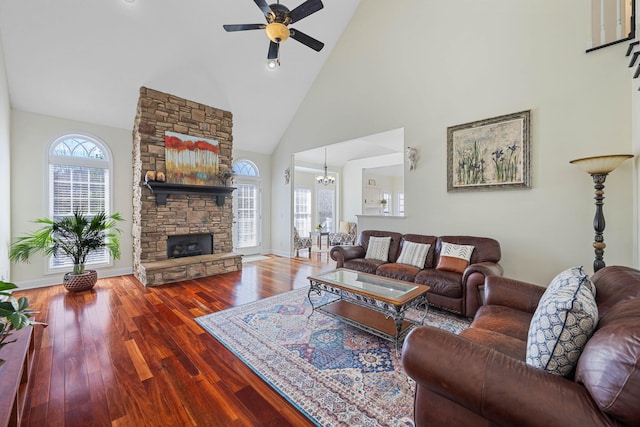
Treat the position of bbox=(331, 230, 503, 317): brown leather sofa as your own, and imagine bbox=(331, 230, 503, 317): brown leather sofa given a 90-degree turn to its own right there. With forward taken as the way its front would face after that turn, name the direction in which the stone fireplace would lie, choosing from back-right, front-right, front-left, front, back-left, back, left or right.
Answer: front-left

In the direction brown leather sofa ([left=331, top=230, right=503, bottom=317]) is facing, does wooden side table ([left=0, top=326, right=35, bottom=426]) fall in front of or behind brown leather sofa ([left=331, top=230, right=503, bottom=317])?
in front

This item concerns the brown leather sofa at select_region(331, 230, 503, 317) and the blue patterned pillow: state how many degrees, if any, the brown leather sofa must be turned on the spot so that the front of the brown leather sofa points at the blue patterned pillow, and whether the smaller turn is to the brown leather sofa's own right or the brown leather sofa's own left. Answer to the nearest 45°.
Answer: approximately 45° to the brown leather sofa's own left

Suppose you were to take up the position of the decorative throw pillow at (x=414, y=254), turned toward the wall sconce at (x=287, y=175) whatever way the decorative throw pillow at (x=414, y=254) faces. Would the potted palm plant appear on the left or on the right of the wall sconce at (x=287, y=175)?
left

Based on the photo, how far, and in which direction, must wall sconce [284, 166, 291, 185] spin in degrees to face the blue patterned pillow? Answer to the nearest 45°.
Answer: approximately 45° to its left

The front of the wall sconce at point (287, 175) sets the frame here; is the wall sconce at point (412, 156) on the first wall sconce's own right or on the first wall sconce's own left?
on the first wall sconce's own left

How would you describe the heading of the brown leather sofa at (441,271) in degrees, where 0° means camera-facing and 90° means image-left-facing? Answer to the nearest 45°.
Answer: approximately 45°

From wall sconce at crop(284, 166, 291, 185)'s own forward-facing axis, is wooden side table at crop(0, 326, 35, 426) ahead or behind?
ahead

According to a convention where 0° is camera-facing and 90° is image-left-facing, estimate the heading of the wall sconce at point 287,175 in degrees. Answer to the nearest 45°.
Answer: approximately 45°

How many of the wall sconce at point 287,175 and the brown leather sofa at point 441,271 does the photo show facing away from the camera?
0
